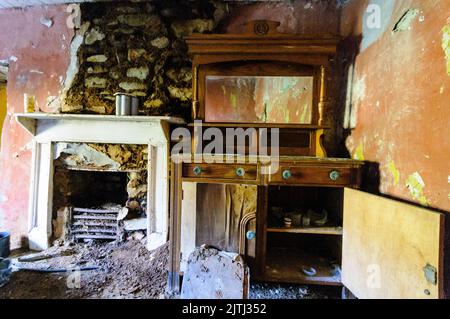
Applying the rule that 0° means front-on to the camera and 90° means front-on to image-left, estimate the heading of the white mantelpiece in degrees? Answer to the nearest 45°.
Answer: approximately 0°

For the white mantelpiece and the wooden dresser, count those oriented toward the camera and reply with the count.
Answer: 2

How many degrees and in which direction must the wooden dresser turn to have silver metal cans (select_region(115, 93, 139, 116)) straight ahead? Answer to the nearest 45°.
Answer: approximately 90° to its right

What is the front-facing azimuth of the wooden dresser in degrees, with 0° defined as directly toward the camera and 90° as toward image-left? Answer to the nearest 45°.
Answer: approximately 0°

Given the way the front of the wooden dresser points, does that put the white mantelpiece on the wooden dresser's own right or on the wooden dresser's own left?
on the wooden dresser's own right
